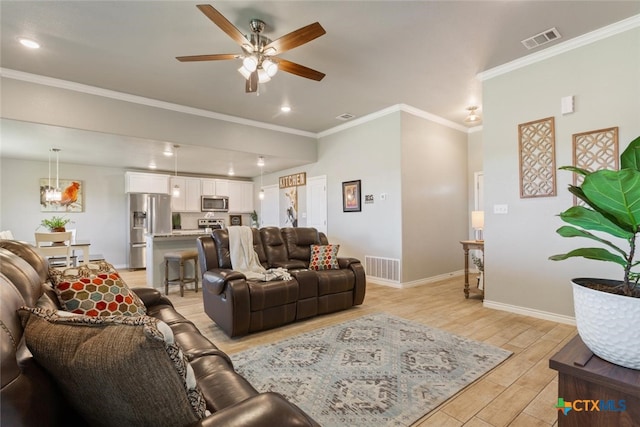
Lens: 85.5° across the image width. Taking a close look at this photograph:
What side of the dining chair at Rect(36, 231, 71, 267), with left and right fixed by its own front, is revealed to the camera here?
back

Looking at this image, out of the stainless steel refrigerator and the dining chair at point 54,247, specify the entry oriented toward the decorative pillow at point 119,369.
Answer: the stainless steel refrigerator

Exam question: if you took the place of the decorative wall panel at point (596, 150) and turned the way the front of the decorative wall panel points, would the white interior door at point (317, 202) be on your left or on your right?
on your right

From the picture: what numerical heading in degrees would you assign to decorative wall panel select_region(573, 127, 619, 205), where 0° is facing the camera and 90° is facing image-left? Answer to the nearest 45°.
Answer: approximately 45°

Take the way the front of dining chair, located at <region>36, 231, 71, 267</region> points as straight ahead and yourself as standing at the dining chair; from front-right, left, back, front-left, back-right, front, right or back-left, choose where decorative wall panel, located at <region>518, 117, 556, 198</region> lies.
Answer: back-right

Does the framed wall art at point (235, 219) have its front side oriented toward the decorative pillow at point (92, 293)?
yes

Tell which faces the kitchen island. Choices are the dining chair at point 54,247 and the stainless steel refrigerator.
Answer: the stainless steel refrigerator

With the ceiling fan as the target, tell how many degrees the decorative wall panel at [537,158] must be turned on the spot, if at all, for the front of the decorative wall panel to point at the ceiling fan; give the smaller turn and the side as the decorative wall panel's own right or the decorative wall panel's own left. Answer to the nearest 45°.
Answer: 0° — it already faces it

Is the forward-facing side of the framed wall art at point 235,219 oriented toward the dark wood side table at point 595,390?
yes

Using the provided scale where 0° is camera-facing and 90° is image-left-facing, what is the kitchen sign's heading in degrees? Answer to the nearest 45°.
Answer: approximately 45°

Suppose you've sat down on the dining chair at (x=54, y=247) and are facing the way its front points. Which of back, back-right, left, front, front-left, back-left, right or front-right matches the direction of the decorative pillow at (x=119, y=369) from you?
back

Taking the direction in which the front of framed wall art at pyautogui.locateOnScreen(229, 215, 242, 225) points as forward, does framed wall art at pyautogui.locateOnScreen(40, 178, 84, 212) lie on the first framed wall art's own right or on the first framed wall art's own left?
on the first framed wall art's own right

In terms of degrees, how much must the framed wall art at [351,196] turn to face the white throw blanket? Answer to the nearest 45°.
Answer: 0° — it already faces it
